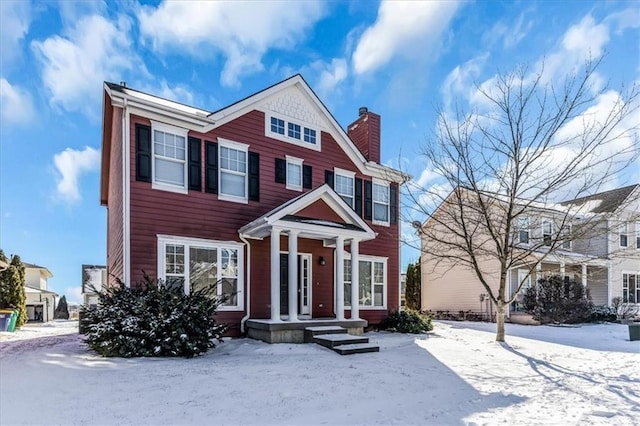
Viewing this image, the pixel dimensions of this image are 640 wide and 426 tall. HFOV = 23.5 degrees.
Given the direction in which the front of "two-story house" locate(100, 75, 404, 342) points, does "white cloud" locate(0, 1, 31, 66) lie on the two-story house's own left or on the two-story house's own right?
on the two-story house's own right

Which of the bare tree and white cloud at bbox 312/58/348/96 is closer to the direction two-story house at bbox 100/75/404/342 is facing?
the bare tree

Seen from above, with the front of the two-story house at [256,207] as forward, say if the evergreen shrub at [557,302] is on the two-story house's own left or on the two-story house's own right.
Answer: on the two-story house's own left

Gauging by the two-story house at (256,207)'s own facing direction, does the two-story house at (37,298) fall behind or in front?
behind

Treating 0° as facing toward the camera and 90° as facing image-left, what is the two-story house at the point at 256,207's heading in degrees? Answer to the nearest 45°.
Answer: approximately 315°

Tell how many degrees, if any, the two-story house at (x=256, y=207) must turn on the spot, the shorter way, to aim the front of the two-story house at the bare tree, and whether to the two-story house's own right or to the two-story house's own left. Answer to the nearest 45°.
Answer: approximately 45° to the two-story house's own left

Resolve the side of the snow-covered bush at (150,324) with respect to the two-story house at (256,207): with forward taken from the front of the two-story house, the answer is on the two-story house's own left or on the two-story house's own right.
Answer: on the two-story house's own right

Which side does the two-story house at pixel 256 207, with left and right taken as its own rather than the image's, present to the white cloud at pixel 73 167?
back
